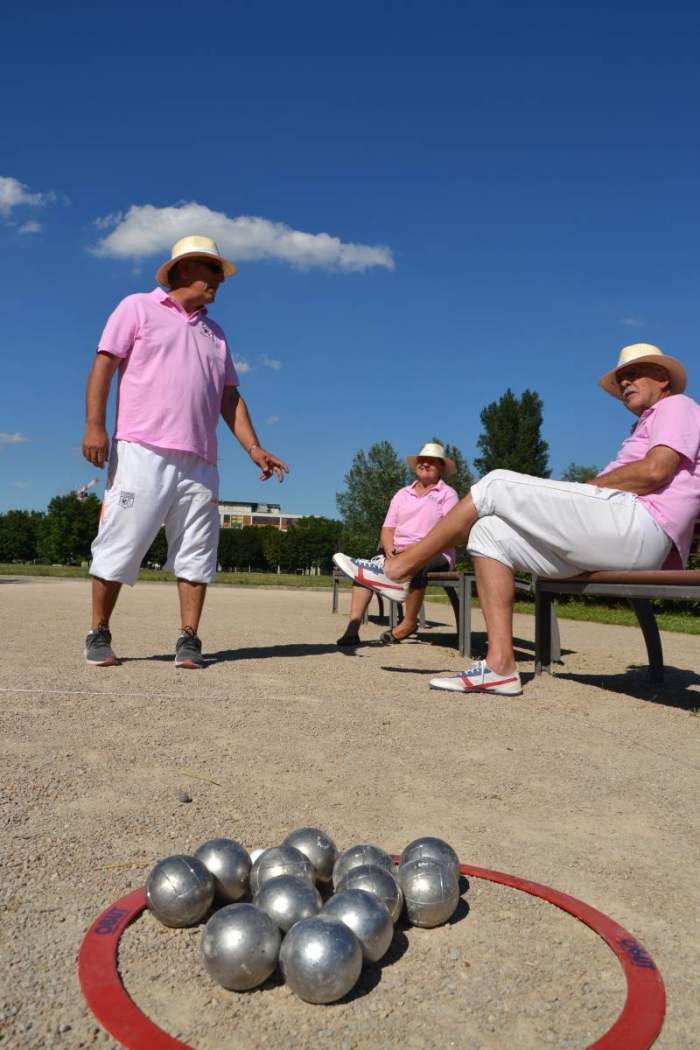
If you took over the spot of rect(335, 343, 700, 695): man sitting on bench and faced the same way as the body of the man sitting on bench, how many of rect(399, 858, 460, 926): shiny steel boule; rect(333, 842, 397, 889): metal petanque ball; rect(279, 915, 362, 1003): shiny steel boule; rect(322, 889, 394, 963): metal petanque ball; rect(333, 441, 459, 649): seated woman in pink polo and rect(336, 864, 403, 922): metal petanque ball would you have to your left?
5

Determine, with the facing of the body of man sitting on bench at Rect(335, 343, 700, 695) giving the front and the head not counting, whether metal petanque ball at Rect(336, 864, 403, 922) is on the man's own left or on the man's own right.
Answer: on the man's own left

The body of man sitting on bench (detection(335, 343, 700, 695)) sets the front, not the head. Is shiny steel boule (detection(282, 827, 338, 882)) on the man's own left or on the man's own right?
on the man's own left

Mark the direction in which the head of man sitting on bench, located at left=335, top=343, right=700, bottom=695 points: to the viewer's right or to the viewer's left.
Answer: to the viewer's left

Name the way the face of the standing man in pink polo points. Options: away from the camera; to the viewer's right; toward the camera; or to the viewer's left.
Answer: to the viewer's right

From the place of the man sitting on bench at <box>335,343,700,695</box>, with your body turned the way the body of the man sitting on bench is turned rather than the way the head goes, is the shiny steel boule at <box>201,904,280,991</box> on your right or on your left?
on your left

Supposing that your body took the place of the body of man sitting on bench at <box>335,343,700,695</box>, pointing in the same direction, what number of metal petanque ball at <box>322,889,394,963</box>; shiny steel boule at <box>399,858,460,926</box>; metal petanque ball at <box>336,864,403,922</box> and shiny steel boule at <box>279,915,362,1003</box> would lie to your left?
4

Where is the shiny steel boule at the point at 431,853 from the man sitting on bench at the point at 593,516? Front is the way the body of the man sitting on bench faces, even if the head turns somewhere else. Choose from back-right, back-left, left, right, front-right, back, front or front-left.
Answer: left

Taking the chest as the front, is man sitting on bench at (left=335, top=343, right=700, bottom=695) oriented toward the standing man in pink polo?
yes

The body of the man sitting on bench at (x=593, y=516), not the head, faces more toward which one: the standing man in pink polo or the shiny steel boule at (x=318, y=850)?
the standing man in pink polo

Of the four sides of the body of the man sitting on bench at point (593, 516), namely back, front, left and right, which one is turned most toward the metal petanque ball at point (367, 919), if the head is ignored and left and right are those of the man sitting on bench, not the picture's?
left

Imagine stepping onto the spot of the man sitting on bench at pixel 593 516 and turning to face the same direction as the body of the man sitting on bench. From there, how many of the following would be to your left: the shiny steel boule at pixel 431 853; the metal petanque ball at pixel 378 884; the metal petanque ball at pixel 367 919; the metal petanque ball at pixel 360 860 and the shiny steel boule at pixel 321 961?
5

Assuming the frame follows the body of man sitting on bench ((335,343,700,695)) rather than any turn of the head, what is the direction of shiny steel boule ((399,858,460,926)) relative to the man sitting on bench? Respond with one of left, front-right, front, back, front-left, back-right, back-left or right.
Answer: left

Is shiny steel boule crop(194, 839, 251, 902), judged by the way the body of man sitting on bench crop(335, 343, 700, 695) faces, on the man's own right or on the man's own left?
on the man's own left

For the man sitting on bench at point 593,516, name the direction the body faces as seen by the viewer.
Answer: to the viewer's left

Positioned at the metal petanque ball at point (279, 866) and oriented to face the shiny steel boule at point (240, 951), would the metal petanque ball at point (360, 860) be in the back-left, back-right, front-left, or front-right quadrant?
back-left
